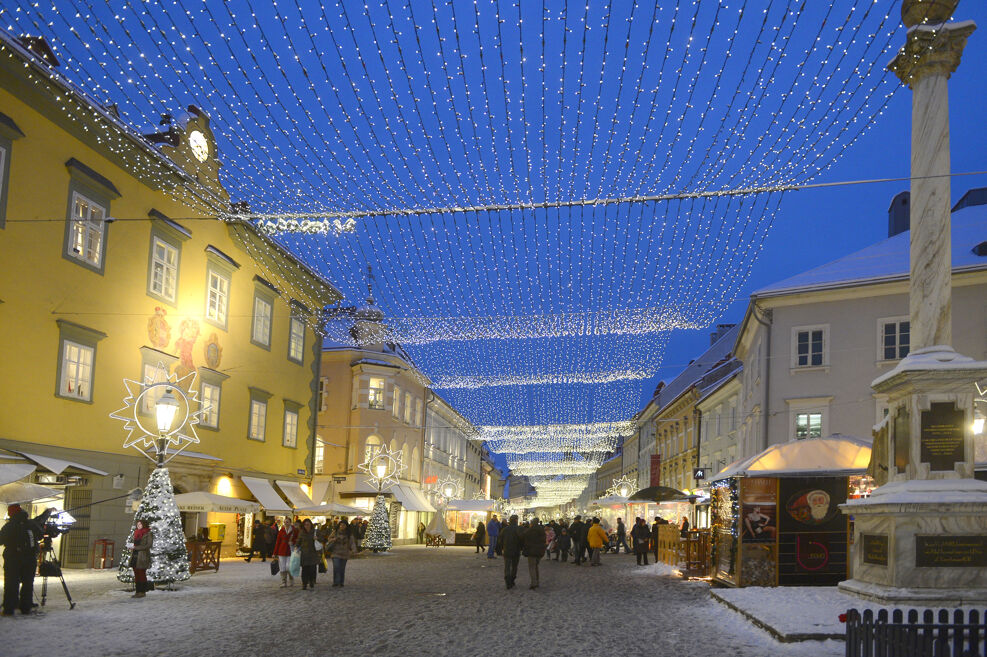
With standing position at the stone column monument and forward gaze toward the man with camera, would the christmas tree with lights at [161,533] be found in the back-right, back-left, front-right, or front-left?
front-right

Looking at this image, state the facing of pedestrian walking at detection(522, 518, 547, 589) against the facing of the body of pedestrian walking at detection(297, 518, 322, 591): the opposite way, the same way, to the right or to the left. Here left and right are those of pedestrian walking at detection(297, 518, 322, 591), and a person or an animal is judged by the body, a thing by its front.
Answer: the opposite way

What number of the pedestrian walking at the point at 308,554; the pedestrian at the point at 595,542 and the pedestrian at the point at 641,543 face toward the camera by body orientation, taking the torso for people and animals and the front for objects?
2

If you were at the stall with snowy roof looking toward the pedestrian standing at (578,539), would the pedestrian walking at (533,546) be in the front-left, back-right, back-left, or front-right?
front-left

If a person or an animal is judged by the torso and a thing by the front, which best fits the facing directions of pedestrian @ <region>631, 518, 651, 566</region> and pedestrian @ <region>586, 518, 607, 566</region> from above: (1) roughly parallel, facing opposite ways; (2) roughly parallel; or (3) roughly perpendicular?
roughly parallel, facing opposite ways

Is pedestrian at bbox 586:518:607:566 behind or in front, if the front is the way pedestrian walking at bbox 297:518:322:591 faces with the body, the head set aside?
behind

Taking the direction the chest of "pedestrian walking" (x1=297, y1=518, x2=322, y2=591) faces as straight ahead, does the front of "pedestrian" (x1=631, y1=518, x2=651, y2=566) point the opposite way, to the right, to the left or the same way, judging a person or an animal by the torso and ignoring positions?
the same way

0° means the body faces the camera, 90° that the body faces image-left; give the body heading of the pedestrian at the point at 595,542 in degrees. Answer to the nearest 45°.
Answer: approximately 180°

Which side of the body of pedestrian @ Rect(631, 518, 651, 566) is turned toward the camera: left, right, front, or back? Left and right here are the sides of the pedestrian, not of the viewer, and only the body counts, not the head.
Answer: front

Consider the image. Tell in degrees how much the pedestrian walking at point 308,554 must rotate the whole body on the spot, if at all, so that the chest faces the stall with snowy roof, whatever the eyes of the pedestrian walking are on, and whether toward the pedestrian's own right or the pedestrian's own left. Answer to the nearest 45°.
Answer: approximately 90° to the pedestrian's own left

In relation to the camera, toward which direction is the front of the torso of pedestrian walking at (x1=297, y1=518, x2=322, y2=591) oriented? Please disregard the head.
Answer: toward the camera
